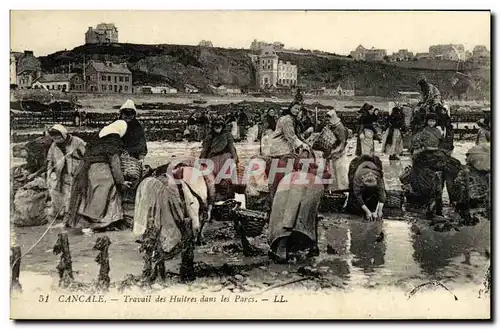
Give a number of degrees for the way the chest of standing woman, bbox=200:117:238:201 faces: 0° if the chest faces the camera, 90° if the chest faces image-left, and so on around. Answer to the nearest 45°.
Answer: approximately 0°

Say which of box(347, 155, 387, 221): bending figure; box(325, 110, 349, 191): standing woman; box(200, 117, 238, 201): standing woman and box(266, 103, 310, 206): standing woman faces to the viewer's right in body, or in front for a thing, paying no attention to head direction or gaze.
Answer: box(266, 103, 310, 206): standing woman

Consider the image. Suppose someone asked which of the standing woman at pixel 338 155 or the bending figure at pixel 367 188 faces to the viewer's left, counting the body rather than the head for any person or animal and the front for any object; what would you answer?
the standing woman

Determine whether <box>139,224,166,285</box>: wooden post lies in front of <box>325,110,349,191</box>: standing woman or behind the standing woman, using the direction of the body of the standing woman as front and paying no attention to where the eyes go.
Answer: in front

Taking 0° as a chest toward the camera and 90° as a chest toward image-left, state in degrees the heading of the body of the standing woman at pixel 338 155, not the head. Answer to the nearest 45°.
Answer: approximately 90°

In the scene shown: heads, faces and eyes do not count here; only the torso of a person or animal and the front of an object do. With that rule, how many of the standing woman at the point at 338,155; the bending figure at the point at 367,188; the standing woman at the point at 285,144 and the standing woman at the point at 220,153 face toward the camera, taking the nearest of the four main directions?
2

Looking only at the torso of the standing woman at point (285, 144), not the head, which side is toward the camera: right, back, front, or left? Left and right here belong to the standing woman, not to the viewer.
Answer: right

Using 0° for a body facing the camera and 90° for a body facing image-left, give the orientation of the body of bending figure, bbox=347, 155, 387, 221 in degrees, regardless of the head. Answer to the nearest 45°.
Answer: approximately 0°

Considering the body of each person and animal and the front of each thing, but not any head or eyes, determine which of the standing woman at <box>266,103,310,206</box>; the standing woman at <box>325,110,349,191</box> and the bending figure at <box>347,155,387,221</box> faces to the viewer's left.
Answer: the standing woman at <box>325,110,349,191</box>
